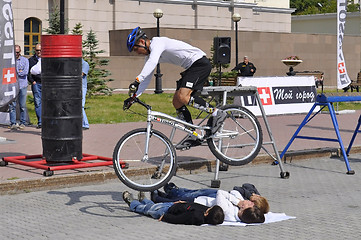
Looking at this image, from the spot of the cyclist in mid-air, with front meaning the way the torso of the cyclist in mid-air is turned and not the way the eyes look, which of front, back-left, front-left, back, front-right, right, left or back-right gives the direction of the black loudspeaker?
right

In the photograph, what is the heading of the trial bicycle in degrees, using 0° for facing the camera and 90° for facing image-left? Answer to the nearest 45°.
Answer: approximately 90°

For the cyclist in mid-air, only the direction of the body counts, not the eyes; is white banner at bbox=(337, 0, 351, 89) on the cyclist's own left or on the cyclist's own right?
on the cyclist's own right

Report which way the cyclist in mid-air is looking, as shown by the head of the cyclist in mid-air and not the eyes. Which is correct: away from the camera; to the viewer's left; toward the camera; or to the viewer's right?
to the viewer's left

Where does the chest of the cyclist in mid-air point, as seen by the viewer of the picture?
to the viewer's left

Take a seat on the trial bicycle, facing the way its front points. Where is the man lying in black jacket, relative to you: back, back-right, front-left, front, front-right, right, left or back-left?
left

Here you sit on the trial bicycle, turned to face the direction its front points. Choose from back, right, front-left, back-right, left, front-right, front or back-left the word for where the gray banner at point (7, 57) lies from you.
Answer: front-right

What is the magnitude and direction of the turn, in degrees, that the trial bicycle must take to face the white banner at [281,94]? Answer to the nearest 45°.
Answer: approximately 90° to its right

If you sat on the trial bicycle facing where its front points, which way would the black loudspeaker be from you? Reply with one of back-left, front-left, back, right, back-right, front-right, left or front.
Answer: right

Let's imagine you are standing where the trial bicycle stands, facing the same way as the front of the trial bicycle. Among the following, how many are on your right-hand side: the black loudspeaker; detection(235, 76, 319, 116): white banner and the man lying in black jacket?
2
